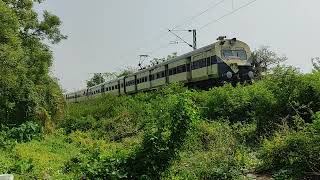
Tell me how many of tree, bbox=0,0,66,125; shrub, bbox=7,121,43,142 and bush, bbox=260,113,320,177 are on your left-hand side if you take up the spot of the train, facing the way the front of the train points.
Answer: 0

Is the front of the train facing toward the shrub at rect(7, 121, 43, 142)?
no

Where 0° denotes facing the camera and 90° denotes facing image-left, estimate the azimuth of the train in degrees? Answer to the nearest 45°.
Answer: approximately 315°

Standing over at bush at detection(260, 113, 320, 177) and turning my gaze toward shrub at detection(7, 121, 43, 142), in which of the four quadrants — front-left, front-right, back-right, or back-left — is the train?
front-right

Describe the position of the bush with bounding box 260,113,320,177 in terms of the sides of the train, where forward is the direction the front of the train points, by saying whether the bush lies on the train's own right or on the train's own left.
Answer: on the train's own right

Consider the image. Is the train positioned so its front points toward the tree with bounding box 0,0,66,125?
no

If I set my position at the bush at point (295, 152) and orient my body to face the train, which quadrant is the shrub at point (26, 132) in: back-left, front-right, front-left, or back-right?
front-left

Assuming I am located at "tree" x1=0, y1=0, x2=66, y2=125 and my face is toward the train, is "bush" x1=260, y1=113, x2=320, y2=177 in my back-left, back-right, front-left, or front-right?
back-right

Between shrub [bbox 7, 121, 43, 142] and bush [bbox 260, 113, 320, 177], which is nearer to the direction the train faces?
the bush

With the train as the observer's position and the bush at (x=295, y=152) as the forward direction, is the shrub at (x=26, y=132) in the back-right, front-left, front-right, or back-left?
front-right
